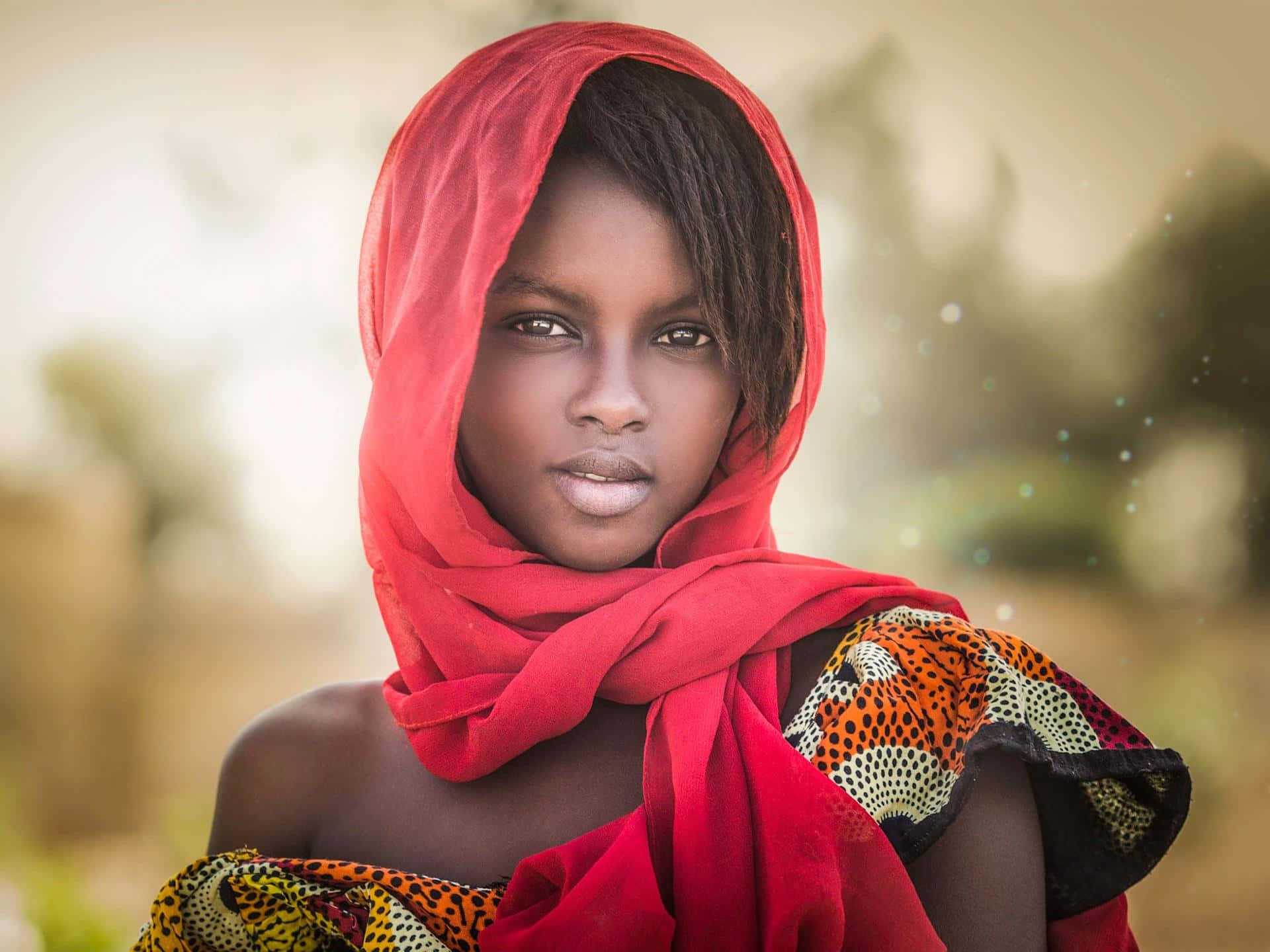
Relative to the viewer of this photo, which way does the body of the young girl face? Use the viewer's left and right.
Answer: facing the viewer

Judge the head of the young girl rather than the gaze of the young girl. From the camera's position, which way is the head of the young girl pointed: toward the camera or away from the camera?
toward the camera
